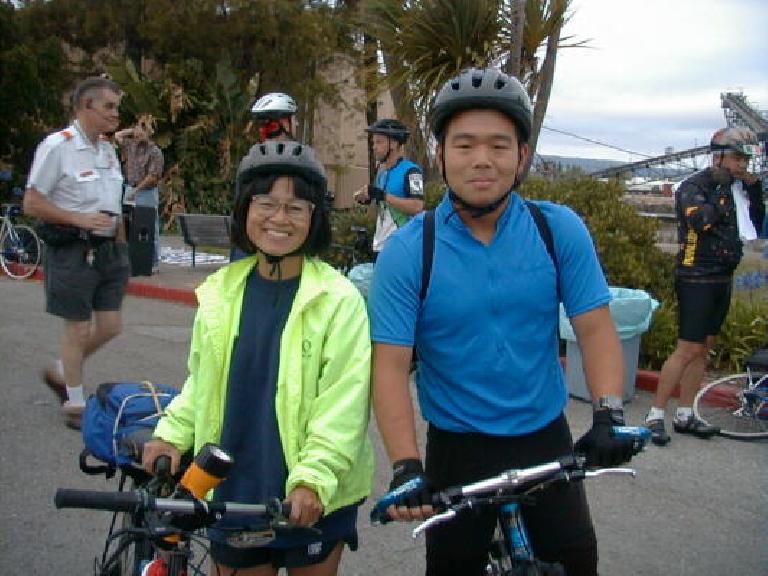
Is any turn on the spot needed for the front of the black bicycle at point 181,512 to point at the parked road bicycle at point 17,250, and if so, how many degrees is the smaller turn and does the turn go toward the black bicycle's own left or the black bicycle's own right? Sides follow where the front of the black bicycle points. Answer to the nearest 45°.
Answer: approximately 180°

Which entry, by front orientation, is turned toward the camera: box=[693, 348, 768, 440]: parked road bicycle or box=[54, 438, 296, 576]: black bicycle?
the black bicycle

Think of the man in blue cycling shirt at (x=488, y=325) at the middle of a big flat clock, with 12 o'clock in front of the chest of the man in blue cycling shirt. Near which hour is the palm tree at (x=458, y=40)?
The palm tree is roughly at 6 o'clock from the man in blue cycling shirt.

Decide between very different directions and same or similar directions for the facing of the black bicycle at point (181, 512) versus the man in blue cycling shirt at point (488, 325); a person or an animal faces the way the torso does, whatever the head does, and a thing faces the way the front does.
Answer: same or similar directions

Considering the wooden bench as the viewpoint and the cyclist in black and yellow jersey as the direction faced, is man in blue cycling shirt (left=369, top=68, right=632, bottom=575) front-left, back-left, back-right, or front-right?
front-right

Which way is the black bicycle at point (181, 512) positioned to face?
toward the camera

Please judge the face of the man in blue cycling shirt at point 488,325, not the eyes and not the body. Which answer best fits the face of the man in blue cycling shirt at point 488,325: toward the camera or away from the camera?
toward the camera

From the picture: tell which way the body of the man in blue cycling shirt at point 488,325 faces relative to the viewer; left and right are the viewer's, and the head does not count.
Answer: facing the viewer

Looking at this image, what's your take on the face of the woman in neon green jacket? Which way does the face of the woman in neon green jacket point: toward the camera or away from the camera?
toward the camera

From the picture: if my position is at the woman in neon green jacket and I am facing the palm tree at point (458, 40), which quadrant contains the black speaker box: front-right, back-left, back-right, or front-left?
front-left
